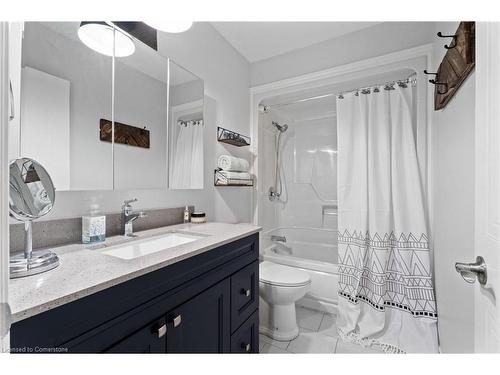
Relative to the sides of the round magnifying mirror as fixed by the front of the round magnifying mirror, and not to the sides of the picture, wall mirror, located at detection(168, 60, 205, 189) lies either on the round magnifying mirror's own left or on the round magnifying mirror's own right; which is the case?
on the round magnifying mirror's own left

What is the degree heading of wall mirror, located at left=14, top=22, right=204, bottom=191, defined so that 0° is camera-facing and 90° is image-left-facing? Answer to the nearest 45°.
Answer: approximately 315°

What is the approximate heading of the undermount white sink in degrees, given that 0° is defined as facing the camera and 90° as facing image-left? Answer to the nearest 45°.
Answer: approximately 315°

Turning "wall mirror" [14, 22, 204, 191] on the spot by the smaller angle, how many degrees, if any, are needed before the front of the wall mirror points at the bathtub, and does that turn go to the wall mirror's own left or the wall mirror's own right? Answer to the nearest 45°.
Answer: approximately 45° to the wall mirror's own left

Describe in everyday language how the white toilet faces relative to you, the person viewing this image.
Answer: facing the viewer and to the right of the viewer

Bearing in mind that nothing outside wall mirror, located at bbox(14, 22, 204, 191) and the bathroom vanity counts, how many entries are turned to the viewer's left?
0

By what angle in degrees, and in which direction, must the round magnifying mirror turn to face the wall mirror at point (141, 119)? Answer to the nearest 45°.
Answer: approximately 90° to its left

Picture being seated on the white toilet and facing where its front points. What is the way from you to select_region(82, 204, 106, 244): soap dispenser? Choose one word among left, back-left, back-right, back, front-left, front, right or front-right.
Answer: right

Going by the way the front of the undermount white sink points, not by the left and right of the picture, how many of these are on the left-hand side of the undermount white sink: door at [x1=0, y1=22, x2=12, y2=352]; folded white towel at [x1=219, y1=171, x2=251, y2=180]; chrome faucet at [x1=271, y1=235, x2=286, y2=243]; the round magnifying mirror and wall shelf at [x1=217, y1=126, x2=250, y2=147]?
3

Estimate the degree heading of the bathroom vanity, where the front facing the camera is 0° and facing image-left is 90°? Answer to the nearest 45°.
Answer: approximately 315°

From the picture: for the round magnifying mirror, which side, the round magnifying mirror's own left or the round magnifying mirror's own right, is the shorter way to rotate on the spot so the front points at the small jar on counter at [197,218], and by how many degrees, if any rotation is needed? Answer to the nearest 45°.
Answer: approximately 90° to the round magnifying mirror's own left

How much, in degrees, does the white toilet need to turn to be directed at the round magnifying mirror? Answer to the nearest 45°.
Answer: approximately 90° to its right

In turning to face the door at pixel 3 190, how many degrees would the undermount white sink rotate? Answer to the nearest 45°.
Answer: approximately 45° to its right
